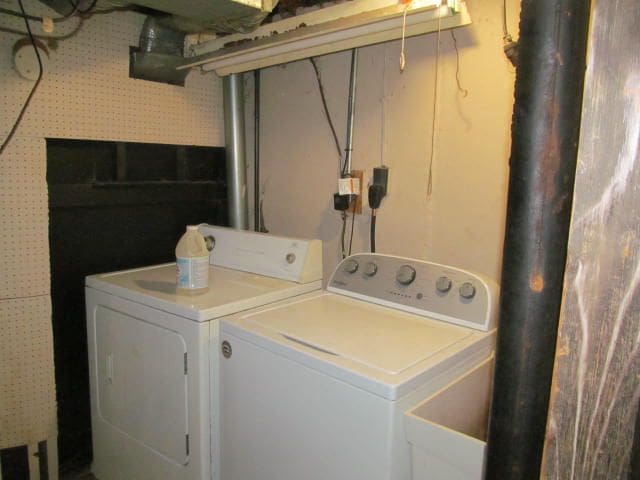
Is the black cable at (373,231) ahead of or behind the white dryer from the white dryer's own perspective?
behind

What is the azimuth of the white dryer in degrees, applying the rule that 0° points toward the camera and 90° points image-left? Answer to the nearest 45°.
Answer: approximately 45°

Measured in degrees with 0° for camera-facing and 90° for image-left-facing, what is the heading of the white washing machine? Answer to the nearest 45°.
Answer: approximately 45°

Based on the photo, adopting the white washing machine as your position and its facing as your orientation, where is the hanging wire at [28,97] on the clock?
The hanging wire is roughly at 2 o'clock from the white washing machine.

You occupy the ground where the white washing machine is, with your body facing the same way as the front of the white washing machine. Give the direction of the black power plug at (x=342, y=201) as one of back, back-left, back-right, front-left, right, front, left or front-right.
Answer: back-right

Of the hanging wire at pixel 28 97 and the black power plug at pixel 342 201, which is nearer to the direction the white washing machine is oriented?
the hanging wire

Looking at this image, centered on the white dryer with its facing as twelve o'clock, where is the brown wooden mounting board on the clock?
The brown wooden mounting board is roughly at 7 o'clock from the white dryer.

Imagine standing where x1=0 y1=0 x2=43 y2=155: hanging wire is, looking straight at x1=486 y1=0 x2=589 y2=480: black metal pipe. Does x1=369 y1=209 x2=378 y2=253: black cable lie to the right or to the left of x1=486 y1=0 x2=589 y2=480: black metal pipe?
left
